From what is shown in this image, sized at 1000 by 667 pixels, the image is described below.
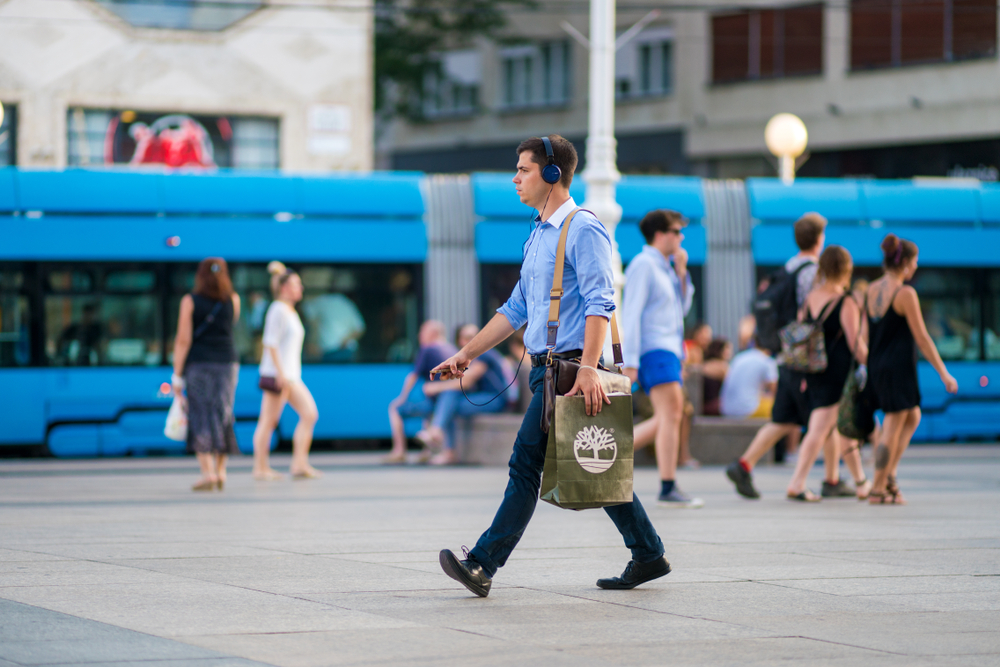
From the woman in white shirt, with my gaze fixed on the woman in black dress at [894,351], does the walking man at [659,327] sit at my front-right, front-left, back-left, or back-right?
front-right

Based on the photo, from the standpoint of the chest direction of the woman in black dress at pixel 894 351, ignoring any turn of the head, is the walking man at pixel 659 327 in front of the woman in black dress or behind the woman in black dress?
behind

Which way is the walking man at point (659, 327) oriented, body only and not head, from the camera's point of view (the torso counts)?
to the viewer's right

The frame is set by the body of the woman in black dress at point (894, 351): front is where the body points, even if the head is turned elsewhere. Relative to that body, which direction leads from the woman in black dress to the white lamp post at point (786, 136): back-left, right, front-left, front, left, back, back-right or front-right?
front-left

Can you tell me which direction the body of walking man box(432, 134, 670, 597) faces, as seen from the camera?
to the viewer's left

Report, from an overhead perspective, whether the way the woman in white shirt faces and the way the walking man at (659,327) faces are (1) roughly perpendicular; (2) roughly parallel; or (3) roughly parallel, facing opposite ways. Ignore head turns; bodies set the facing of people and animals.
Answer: roughly parallel

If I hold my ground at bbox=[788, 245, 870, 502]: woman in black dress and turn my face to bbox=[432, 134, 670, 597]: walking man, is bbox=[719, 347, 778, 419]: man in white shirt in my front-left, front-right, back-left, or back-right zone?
back-right

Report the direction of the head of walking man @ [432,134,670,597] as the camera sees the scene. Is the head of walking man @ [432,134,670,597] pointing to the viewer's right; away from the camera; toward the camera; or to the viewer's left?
to the viewer's left

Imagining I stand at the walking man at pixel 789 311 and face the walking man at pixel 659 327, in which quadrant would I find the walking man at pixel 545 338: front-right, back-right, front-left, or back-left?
front-left
